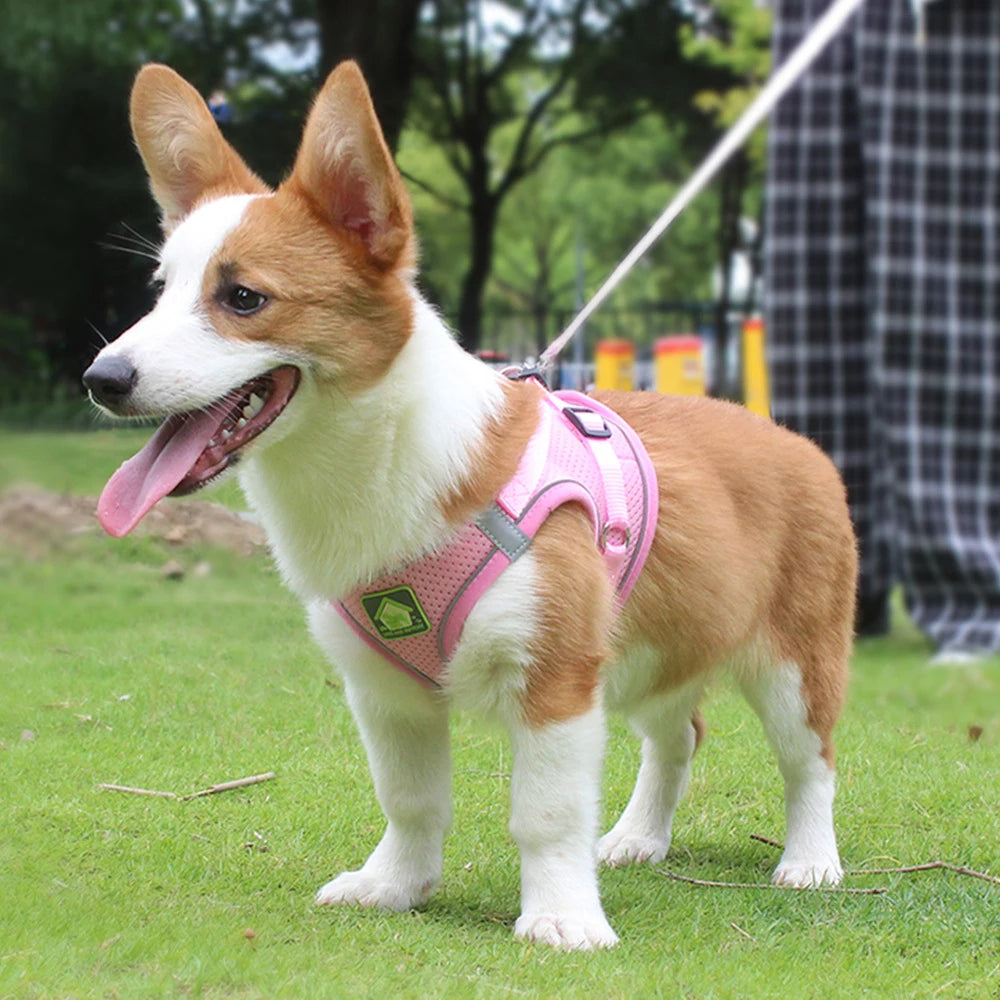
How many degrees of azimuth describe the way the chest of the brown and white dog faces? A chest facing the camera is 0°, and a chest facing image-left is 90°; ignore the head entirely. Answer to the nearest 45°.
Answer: approximately 45°

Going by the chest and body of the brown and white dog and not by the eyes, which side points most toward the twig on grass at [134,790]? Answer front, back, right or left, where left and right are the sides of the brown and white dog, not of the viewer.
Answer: right

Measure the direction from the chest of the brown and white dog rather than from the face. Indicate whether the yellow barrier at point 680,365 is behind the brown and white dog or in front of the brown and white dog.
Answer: behind

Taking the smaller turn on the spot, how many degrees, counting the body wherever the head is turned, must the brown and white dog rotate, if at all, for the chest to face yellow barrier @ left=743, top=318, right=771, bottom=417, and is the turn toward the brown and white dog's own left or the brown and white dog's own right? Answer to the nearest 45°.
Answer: approximately 135° to the brown and white dog's own right

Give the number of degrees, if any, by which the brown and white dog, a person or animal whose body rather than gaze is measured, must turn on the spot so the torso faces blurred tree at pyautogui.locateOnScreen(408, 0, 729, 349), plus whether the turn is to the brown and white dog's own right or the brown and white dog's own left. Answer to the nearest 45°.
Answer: approximately 135° to the brown and white dog's own right

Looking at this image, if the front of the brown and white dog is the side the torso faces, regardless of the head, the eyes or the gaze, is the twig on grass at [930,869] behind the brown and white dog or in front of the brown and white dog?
behind

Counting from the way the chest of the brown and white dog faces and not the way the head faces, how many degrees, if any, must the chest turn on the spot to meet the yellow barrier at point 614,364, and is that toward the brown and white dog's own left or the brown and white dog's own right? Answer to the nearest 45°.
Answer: approximately 135° to the brown and white dog's own right

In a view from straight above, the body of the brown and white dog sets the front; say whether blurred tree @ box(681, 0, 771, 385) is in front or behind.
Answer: behind
